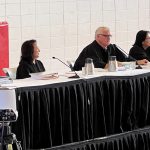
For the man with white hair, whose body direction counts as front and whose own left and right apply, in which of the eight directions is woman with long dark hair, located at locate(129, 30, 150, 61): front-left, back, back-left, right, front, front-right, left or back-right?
left

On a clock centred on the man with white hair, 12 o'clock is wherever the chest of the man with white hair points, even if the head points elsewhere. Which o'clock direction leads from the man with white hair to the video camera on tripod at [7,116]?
The video camera on tripod is roughly at 2 o'clock from the man with white hair.

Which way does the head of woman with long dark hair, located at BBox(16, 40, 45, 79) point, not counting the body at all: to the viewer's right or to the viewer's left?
to the viewer's right

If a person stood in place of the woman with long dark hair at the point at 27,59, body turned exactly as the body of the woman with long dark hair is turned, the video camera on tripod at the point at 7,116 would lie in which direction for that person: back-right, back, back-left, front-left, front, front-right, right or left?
front-right

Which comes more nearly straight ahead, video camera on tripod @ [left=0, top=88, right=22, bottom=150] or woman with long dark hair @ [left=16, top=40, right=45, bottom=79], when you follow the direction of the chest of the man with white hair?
the video camera on tripod

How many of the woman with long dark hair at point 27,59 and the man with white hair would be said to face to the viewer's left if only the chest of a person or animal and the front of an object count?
0

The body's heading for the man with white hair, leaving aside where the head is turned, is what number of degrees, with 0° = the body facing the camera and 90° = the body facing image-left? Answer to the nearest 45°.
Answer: approximately 315°

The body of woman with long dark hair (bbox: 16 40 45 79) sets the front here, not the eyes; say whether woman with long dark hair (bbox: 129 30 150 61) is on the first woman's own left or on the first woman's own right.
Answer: on the first woman's own left
